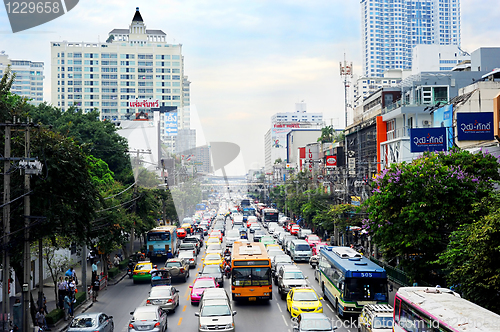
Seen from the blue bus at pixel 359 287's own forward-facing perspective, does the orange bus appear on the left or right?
on its right

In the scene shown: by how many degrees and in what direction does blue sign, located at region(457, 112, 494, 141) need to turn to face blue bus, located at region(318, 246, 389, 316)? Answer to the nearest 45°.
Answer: approximately 45° to its right

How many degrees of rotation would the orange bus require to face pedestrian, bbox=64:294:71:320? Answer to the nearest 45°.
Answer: approximately 90° to its right

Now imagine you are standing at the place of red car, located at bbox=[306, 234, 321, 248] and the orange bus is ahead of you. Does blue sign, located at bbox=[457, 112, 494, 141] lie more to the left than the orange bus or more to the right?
left

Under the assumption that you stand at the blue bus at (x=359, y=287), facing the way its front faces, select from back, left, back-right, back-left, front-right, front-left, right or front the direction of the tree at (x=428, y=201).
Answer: back-left

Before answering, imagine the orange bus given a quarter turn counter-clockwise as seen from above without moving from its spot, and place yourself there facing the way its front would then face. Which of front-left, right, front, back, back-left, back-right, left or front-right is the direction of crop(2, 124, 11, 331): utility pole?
back-right

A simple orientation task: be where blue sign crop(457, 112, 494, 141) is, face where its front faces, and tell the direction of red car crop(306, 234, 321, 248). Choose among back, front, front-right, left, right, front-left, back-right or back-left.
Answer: back-right

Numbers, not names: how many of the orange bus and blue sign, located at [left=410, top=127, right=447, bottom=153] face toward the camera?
2

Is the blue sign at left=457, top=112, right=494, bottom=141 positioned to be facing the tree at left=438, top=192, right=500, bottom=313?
yes

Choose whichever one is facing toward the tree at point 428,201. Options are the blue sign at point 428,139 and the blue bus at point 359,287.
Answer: the blue sign

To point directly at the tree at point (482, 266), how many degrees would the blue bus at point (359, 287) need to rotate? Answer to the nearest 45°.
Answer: approximately 45° to its left

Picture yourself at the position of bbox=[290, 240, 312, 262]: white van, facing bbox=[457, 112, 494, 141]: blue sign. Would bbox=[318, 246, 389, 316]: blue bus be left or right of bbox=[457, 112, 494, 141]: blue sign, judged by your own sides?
right

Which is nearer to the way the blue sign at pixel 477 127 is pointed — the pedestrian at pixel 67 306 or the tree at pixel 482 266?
the tree
